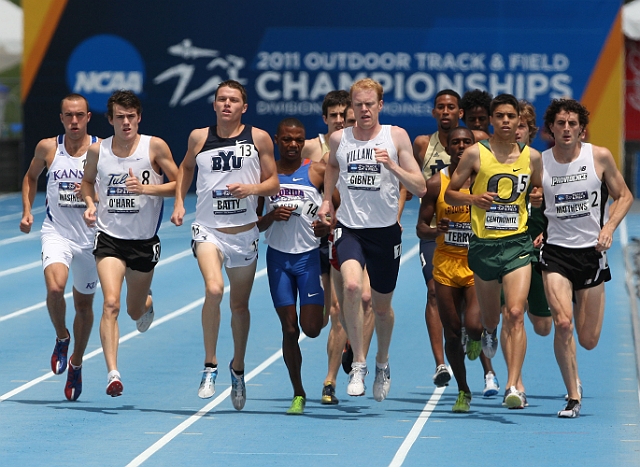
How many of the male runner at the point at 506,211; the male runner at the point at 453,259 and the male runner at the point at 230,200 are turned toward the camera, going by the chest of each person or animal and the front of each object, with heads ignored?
3

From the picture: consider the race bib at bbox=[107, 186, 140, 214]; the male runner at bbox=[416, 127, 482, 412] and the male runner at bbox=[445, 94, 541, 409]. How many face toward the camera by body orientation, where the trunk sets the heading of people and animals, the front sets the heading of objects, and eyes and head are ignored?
3

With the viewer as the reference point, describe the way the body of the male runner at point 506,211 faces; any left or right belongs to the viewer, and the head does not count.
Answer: facing the viewer

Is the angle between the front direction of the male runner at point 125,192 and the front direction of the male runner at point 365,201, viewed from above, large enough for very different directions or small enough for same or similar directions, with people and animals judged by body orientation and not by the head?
same or similar directions

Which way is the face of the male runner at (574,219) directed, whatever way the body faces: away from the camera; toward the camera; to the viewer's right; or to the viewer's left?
toward the camera

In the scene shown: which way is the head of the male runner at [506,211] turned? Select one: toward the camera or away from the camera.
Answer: toward the camera

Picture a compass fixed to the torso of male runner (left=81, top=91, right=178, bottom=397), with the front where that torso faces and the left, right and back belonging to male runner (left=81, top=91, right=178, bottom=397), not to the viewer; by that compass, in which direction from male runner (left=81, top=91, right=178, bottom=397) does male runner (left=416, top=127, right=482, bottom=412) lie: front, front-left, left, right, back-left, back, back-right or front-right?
left

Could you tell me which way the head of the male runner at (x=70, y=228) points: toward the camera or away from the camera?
toward the camera

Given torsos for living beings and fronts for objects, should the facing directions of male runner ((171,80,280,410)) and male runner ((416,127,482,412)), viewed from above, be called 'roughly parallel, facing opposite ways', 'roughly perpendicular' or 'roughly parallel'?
roughly parallel

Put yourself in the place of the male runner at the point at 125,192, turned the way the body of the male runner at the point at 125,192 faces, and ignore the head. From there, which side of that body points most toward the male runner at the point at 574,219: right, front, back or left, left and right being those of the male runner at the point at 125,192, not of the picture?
left

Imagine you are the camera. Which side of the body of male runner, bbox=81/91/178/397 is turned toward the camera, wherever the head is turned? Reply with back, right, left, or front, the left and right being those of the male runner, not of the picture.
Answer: front

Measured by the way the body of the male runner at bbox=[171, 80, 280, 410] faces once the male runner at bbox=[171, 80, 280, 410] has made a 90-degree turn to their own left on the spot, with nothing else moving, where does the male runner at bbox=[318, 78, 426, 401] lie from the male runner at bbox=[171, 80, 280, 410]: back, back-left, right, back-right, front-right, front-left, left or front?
front

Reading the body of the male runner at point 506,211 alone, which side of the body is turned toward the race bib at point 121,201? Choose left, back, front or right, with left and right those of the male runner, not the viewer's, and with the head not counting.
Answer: right

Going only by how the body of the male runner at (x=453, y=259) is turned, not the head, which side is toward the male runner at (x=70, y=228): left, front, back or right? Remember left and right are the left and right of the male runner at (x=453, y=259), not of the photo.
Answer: right

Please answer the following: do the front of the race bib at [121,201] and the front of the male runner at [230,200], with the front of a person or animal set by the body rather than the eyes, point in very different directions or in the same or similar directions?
same or similar directions

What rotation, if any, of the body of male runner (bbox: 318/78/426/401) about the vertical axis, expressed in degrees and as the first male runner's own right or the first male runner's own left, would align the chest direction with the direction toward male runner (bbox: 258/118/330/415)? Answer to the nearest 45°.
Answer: approximately 90° to the first male runner's own right

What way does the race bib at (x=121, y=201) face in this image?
toward the camera

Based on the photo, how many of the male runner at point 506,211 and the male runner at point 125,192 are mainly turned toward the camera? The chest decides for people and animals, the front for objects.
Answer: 2

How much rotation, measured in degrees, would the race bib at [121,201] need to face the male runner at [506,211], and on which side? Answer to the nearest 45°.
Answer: approximately 90° to its left

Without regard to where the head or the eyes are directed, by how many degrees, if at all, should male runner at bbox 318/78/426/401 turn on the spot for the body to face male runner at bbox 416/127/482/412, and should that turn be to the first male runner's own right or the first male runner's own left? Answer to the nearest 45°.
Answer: approximately 135° to the first male runner's own left

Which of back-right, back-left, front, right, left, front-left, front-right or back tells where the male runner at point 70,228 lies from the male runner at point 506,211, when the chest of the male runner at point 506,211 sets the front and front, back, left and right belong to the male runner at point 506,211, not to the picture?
right
